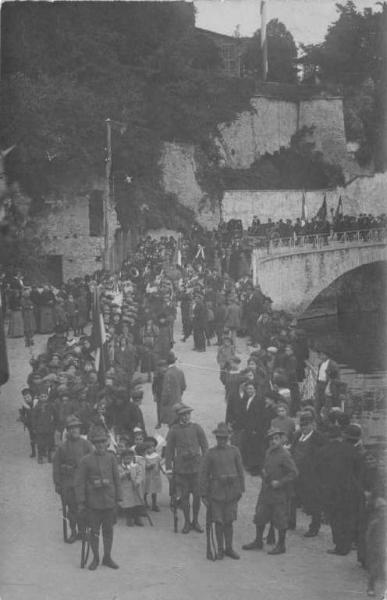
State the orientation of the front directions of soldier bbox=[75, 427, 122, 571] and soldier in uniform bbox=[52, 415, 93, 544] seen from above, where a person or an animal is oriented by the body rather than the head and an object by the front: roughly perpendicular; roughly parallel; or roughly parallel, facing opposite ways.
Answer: roughly parallel

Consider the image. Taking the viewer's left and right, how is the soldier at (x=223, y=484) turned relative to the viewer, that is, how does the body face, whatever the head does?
facing the viewer

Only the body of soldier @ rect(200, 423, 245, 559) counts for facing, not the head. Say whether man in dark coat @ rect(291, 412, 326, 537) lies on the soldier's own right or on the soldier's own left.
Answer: on the soldier's own left

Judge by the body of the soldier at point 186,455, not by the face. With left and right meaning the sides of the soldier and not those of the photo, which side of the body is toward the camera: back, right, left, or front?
front

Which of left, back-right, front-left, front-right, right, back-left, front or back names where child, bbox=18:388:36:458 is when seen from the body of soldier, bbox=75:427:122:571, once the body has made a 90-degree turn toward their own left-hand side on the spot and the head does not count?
left

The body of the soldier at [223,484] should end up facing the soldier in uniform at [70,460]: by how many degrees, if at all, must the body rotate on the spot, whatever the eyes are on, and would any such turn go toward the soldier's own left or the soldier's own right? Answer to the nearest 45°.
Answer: approximately 90° to the soldier's own right

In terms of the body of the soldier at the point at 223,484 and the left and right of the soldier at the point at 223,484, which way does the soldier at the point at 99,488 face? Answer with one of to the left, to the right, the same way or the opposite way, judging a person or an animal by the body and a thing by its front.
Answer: the same way

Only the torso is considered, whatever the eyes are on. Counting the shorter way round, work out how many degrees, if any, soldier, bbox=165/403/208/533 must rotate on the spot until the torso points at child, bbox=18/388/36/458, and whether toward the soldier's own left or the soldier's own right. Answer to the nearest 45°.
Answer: approximately 135° to the soldier's own right

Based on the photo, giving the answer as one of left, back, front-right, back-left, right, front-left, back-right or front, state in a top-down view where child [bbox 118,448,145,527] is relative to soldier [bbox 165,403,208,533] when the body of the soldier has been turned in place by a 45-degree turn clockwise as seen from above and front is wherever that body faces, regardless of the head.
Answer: front-right

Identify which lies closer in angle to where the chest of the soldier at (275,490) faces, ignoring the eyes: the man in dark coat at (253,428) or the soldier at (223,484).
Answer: the soldier

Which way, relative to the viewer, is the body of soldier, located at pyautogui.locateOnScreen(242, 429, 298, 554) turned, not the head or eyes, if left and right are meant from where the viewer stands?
facing the viewer and to the left of the viewer

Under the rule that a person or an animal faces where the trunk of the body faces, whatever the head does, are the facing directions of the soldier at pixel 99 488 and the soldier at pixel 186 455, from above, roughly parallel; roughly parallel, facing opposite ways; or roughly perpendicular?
roughly parallel

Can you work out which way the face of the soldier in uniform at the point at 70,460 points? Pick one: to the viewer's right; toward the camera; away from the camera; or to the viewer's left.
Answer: toward the camera

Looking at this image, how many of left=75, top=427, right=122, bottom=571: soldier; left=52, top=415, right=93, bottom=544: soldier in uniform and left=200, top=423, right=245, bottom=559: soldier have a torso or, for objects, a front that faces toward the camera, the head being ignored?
3

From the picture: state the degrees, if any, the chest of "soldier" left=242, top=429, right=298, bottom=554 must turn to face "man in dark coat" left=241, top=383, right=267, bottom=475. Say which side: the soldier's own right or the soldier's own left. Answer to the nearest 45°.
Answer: approximately 135° to the soldier's own right

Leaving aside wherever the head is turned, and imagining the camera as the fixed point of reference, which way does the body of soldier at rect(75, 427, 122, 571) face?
toward the camera

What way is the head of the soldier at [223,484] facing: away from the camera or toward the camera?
toward the camera

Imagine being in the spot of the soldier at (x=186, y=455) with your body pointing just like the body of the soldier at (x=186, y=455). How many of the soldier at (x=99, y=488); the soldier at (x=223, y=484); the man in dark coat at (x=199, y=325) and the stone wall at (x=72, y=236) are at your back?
2

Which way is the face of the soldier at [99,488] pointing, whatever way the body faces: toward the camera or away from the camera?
toward the camera
